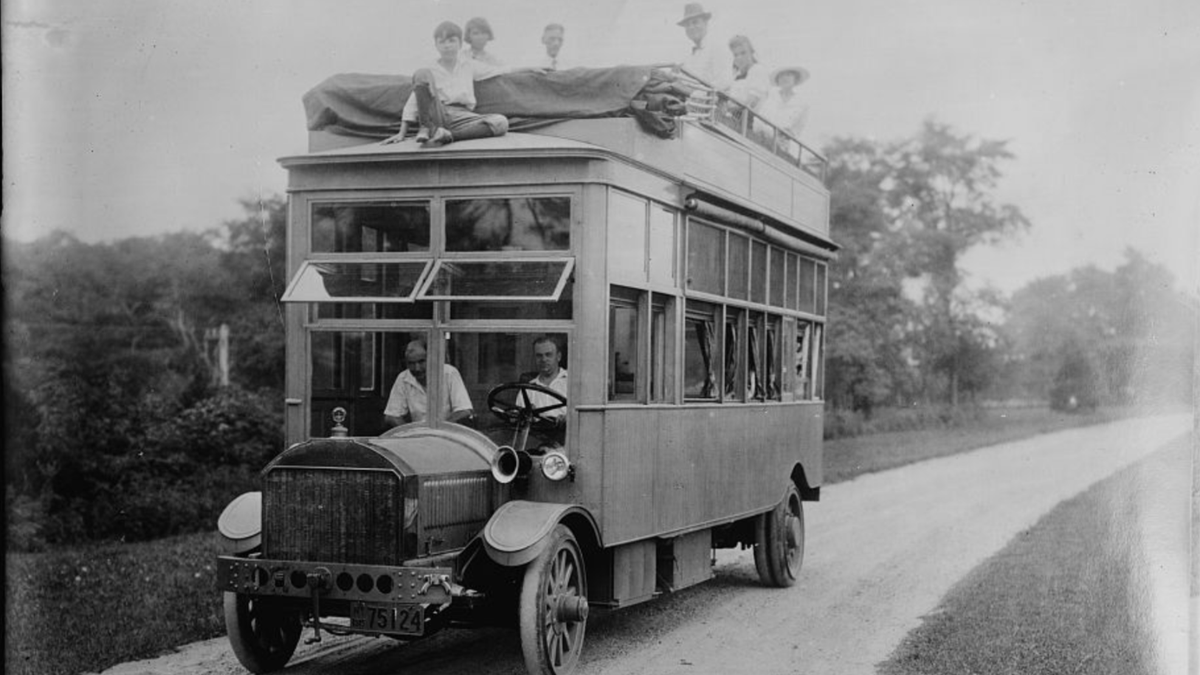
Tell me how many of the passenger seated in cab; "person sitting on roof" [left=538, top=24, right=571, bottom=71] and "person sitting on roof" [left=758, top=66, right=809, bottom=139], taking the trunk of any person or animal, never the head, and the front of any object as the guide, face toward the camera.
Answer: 3

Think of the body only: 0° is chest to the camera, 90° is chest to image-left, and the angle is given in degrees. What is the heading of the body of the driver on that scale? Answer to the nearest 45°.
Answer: approximately 45°

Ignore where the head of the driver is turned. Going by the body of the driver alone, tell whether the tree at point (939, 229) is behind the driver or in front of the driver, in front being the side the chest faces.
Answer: behind

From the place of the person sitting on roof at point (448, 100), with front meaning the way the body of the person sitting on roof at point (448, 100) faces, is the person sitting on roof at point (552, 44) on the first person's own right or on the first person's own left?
on the first person's own left

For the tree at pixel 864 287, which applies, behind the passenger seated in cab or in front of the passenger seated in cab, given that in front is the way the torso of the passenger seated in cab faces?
behind

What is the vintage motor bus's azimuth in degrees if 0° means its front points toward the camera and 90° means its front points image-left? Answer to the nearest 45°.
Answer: approximately 45°

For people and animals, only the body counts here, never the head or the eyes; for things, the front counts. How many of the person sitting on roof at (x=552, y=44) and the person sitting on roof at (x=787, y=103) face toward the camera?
2

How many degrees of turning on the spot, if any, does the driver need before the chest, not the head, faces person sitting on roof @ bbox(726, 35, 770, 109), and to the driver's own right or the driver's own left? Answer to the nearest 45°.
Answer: approximately 180°

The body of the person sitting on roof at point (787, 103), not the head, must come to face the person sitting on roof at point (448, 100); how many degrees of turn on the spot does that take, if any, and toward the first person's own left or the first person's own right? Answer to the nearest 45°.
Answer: approximately 45° to the first person's own right

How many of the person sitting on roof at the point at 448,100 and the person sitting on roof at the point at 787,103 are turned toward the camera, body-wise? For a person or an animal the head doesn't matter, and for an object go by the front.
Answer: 2
